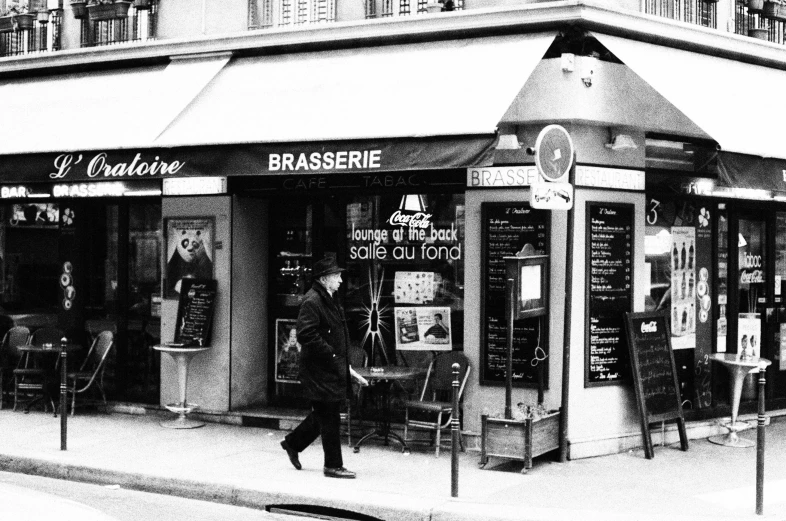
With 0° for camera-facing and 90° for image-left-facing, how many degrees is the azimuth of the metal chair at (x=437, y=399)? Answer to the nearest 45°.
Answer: approximately 45°

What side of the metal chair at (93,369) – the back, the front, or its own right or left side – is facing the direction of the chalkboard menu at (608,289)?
left

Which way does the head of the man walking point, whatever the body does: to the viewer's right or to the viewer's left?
to the viewer's right

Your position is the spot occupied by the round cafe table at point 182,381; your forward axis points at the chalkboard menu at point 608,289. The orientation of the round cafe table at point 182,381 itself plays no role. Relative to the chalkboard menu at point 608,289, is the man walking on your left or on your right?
right

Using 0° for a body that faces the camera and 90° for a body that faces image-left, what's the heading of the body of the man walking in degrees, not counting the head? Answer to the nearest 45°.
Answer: approximately 270°

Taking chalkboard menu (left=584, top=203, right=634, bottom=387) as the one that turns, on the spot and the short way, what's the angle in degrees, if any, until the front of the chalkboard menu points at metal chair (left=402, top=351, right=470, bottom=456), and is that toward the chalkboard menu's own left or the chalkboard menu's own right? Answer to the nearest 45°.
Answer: approximately 135° to the chalkboard menu's own right

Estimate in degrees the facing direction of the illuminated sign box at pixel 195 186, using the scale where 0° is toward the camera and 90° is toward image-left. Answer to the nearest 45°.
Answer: approximately 0°
